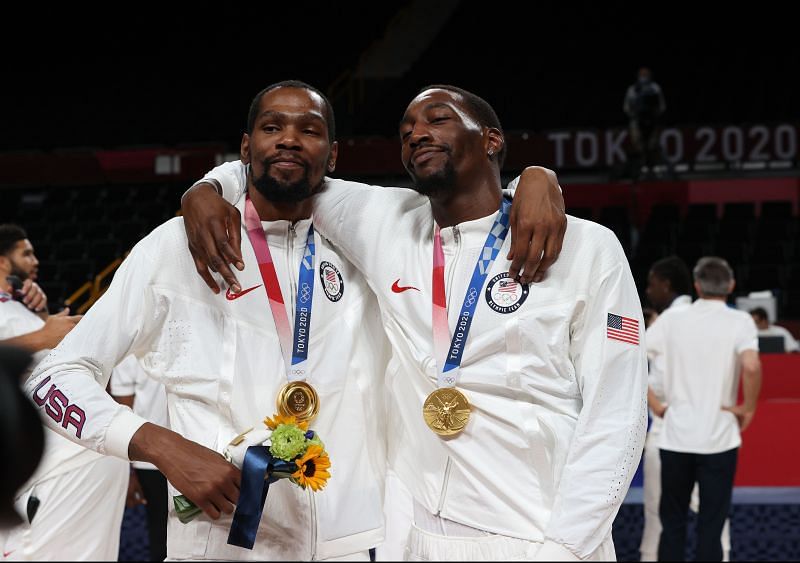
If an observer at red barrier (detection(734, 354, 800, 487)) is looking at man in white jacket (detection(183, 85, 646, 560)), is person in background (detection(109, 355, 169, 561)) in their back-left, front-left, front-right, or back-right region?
front-right

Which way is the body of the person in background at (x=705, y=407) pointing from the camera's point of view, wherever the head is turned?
away from the camera

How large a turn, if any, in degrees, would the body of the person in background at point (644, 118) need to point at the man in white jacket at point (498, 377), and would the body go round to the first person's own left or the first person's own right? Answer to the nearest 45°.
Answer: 0° — they already face them

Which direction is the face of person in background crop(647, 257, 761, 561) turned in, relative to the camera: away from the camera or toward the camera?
away from the camera

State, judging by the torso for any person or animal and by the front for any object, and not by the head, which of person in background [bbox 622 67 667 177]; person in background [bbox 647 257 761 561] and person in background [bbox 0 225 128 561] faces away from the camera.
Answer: person in background [bbox 647 257 761 561]

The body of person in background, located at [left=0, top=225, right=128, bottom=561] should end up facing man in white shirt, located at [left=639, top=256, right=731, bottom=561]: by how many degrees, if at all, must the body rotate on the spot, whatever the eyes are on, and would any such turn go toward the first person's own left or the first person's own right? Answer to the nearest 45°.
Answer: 0° — they already face them

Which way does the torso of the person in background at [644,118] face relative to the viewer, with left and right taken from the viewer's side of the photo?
facing the viewer

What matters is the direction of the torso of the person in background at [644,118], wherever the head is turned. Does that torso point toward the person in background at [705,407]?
yes

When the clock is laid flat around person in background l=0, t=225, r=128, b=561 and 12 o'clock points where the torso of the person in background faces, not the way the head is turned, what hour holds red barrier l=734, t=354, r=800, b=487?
The red barrier is roughly at 12 o'clock from the person in background.

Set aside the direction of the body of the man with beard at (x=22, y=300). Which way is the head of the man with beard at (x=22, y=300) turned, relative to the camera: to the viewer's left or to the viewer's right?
to the viewer's right

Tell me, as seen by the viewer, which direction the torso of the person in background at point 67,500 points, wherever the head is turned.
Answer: to the viewer's right

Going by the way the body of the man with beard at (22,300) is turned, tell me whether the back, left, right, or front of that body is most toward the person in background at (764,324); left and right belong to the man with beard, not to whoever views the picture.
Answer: front

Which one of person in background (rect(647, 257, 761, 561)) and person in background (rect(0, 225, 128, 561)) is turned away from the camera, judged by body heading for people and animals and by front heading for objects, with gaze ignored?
person in background (rect(647, 257, 761, 561))
